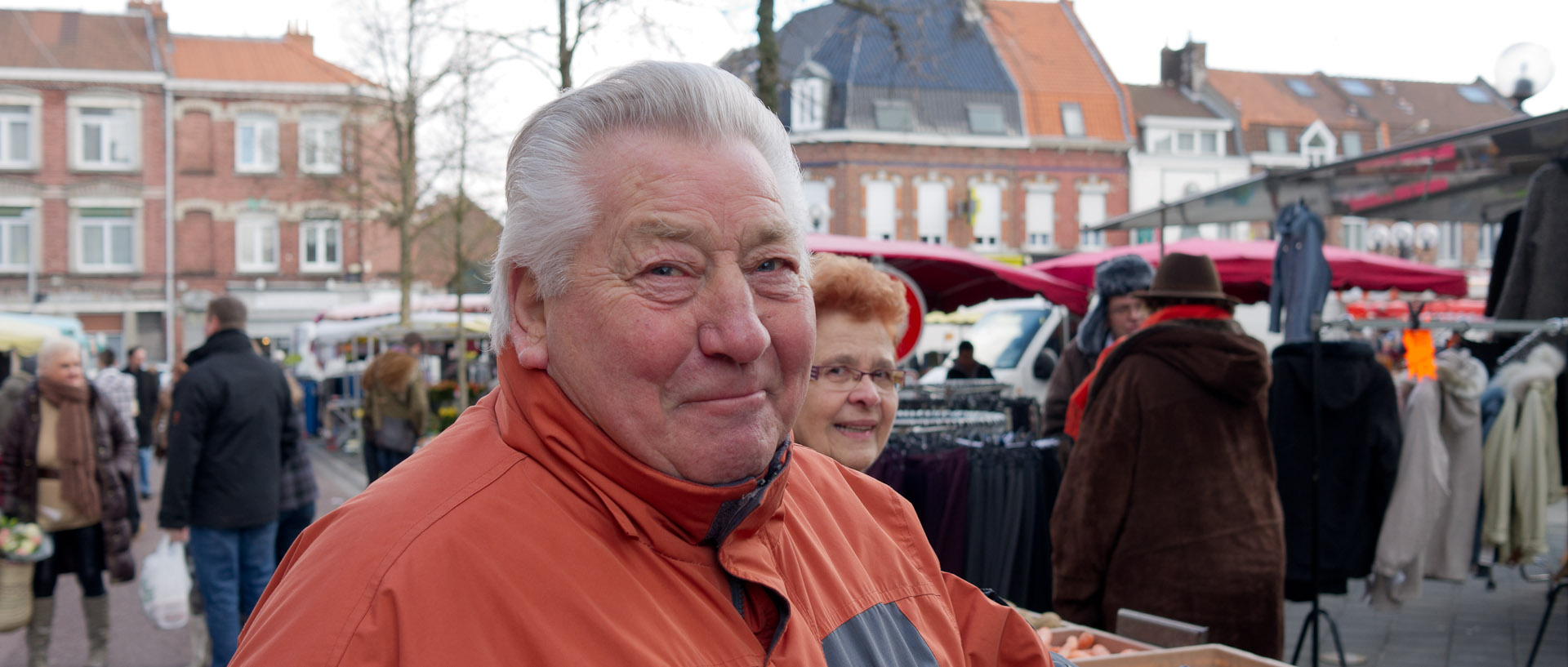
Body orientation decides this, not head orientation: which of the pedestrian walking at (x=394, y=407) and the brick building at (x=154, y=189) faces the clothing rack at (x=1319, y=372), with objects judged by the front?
the brick building

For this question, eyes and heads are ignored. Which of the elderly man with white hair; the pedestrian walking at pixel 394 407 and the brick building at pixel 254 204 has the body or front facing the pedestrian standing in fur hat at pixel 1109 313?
the brick building

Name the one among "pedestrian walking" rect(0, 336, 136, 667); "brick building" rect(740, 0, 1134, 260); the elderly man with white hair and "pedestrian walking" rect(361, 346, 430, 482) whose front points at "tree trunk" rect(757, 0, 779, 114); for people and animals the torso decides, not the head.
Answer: the brick building

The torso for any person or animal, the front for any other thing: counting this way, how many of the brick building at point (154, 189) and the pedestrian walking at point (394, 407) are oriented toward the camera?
1

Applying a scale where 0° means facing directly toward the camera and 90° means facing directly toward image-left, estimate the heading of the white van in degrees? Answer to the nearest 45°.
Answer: approximately 45°

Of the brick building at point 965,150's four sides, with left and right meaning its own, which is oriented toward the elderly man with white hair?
front

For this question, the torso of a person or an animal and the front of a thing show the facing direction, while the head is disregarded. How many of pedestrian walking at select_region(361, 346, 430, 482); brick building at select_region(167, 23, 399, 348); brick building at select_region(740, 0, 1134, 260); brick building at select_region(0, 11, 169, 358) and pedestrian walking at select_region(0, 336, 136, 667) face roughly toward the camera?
4

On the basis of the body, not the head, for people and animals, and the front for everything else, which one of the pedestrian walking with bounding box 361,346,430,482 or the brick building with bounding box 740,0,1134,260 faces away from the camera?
the pedestrian walking

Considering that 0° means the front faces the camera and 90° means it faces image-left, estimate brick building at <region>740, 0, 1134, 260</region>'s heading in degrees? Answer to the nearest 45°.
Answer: approximately 0°

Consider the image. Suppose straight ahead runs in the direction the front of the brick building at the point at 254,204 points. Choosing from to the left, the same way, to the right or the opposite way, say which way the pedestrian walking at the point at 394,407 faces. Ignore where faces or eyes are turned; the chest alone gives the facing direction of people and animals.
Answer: the opposite way

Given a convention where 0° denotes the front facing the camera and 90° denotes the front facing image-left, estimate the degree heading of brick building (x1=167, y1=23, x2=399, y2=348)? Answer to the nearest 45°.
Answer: approximately 0°

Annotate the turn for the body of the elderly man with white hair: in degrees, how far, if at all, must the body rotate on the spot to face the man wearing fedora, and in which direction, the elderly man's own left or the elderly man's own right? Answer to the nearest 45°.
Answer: approximately 90° to the elderly man's own left

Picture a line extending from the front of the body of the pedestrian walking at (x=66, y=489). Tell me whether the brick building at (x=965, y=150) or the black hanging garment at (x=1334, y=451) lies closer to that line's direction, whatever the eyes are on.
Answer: the black hanging garment
